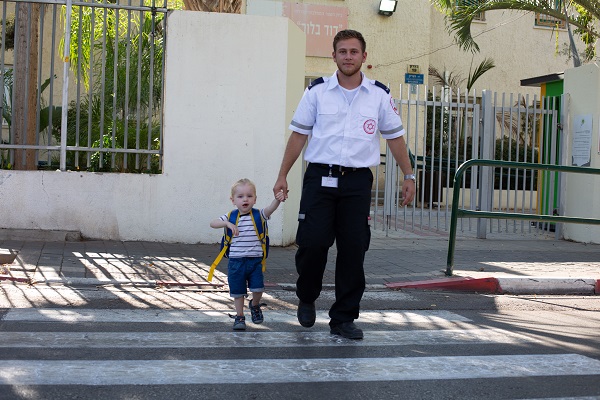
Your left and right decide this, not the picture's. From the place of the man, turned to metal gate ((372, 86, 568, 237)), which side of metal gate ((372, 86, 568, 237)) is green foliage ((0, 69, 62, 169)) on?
left

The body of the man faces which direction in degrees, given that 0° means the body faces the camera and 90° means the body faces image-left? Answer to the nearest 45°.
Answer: approximately 0°

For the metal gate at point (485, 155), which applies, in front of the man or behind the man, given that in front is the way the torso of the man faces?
behind

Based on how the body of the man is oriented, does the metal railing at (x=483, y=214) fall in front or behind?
behind

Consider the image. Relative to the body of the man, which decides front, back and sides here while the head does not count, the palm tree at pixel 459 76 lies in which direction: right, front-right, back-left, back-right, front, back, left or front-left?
back

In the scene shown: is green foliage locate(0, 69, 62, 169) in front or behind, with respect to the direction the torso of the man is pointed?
behind
